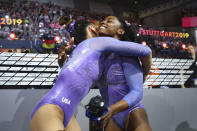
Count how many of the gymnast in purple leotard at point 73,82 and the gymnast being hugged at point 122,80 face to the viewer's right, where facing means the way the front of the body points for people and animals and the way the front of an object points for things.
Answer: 1

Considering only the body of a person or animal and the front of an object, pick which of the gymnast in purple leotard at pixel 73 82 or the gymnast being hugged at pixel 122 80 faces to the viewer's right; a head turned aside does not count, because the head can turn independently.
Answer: the gymnast in purple leotard

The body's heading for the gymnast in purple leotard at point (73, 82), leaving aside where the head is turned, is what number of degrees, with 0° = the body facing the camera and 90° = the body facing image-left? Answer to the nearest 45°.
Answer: approximately 270°

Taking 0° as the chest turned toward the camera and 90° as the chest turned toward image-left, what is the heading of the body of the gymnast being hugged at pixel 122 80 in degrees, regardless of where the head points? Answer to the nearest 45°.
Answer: approximately 45°
